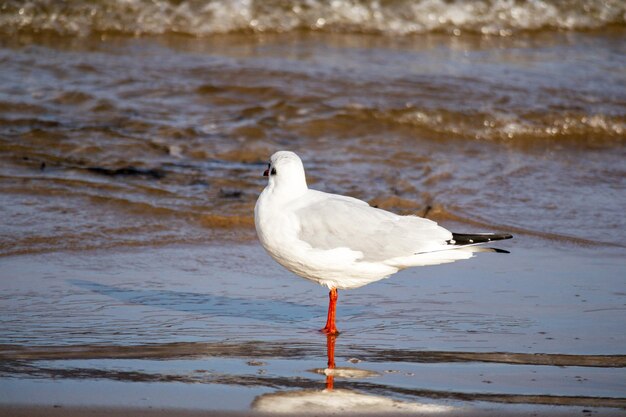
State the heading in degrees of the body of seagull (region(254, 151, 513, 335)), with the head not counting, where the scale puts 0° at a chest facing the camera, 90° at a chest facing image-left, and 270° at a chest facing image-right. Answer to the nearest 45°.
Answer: approximately 90°
